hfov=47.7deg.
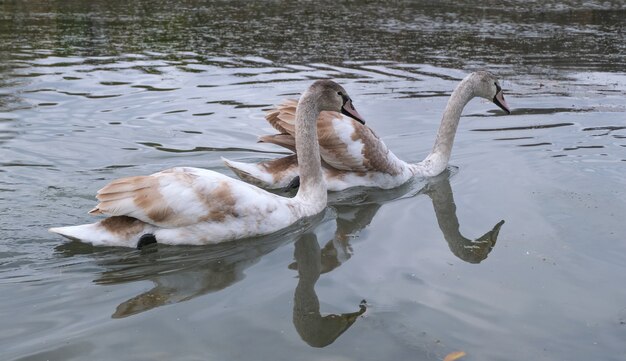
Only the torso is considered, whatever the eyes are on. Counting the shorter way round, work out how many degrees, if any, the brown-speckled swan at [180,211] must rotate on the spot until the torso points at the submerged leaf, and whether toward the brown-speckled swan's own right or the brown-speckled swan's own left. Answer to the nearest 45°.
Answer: approximately 45° to the brown-speckled swan's own right

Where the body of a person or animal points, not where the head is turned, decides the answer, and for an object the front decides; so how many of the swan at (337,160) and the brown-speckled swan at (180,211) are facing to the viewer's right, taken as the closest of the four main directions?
2

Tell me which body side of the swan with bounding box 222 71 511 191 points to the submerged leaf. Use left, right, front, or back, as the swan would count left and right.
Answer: right

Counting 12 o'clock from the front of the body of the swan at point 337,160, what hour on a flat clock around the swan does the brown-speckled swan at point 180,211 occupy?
The brown-speckled swan is roughly at 4 o'clock from the swan.

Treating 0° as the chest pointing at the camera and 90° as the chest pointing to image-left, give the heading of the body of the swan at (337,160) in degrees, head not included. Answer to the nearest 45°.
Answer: approximately 270°

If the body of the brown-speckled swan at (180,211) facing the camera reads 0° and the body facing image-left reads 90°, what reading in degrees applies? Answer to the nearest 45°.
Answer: approximately 270°

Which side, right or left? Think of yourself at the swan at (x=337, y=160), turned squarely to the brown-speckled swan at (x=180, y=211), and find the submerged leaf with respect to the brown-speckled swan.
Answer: left

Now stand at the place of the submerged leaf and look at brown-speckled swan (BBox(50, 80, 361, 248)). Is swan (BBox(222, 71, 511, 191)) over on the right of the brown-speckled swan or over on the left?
right

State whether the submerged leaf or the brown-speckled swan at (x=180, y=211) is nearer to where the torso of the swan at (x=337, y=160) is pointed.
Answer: the submerged leaf

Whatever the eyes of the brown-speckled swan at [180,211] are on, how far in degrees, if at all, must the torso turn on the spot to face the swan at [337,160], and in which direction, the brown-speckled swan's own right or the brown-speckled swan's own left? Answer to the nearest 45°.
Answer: approximately 45° to the brown-speckled swan's own left
